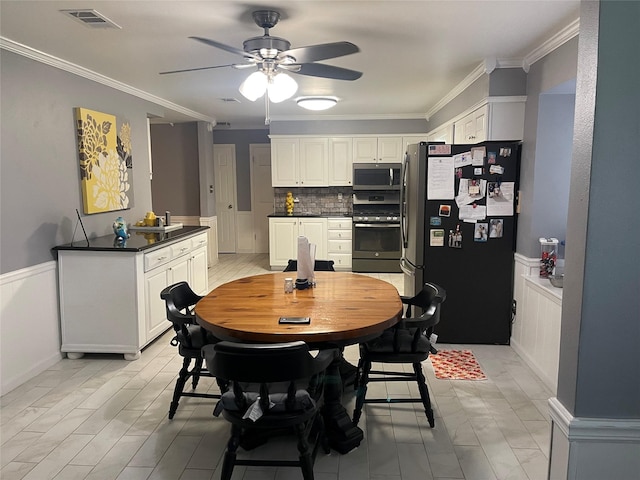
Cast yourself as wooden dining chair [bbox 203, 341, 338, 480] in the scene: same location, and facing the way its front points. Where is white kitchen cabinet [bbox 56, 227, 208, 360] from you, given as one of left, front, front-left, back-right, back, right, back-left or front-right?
front-left

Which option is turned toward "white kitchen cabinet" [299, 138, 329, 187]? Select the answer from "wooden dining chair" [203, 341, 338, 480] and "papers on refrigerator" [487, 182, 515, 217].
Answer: the wooden dining chair

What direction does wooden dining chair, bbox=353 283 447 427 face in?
to the viewer's left

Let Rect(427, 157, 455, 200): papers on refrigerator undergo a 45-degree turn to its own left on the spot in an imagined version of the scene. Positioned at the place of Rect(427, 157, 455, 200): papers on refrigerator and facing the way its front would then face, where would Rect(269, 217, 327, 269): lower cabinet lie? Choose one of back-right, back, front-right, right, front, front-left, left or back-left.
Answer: back

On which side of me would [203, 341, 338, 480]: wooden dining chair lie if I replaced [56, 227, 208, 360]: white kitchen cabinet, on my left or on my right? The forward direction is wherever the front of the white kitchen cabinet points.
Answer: on my right

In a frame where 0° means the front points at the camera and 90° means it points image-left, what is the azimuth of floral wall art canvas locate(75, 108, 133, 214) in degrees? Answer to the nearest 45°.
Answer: approximately 315°

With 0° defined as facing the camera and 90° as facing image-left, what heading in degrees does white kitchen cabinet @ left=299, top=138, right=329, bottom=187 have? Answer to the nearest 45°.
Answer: approximately 0°
